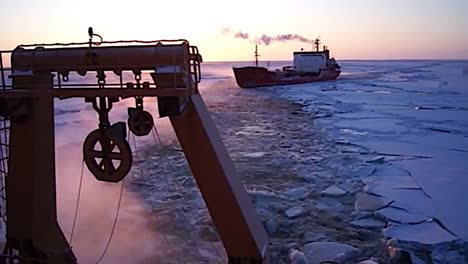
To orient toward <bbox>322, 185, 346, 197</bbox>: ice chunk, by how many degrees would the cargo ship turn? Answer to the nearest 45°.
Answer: approximately 45° to its left

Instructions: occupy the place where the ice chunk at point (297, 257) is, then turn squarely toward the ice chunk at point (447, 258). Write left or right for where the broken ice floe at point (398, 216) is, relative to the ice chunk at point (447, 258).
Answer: left

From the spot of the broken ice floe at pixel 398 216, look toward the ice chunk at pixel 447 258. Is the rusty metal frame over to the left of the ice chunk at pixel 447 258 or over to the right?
right

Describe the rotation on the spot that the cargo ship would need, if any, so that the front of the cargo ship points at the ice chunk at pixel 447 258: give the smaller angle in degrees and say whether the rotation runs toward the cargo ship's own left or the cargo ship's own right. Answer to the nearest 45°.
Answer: approximately 45° to the cargo ship's own left

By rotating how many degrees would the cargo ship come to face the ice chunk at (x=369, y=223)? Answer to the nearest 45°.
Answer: approximately 45° to its left

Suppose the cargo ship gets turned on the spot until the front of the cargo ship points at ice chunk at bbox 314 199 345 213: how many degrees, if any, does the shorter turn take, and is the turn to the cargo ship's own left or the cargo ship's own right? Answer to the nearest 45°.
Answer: approximately 45° to the cargo ship's own left

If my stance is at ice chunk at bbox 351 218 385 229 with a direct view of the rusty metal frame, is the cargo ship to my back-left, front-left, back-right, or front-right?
back-right

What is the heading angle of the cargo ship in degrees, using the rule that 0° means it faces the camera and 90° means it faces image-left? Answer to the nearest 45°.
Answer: approximately 45°

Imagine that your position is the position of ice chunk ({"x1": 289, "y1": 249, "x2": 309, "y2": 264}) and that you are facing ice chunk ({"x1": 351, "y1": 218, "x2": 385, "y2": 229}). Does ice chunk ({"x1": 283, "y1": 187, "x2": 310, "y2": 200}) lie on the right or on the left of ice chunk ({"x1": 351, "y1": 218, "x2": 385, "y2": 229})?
left
